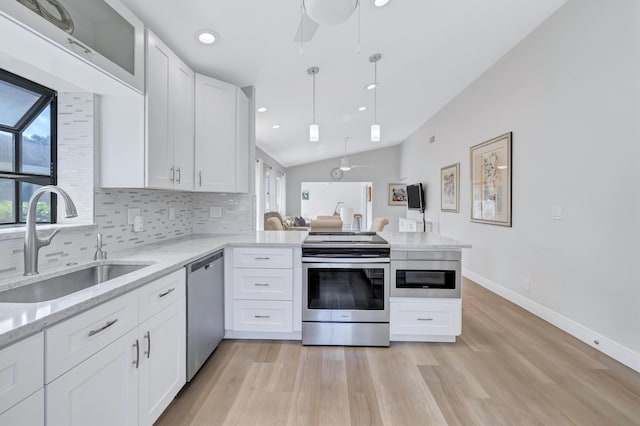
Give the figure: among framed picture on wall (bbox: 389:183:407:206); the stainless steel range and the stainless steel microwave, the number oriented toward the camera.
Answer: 3

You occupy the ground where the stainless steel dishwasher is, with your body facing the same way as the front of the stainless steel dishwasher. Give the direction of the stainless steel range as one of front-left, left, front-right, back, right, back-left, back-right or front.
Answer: front-left

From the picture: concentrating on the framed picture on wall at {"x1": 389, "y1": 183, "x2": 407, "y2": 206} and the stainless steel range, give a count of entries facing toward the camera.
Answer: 2

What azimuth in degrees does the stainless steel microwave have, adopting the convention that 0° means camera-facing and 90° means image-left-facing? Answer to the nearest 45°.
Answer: approximately 0°

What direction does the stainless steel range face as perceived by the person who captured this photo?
facing the viewer

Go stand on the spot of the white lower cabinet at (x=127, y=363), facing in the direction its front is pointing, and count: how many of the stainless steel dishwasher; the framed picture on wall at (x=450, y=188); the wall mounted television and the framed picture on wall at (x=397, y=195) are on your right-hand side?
0

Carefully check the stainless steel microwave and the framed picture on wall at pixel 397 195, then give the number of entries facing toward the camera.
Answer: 2

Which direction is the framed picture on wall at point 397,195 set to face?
toward the camera

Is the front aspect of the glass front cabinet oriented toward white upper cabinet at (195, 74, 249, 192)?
no

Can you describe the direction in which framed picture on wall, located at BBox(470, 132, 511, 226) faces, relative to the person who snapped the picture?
facing the viewer and to the left of the viewer

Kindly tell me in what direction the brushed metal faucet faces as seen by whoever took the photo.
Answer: facing the viewer and to the right of the viewer

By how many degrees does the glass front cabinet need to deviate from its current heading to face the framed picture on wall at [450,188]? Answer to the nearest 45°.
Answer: approximately 45° to its left

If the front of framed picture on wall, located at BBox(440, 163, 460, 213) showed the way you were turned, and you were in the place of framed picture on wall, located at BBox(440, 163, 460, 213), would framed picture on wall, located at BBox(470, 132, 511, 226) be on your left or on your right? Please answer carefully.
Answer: on your left

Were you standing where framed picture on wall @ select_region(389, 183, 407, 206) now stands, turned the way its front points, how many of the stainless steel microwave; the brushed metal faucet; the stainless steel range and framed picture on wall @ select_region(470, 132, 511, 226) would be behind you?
0

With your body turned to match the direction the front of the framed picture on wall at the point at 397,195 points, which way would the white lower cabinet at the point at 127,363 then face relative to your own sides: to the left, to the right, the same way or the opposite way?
to the left

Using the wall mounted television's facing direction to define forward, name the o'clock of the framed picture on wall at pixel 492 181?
The framed picture on wall is roughly at 10 o'clock from the wall mounted television.

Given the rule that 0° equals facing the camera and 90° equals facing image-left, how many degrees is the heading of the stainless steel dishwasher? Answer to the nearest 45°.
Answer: approximately 315°

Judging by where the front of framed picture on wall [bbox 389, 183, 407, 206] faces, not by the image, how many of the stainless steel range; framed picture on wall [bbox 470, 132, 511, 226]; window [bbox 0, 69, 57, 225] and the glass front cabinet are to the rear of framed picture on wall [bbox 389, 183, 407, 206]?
0
